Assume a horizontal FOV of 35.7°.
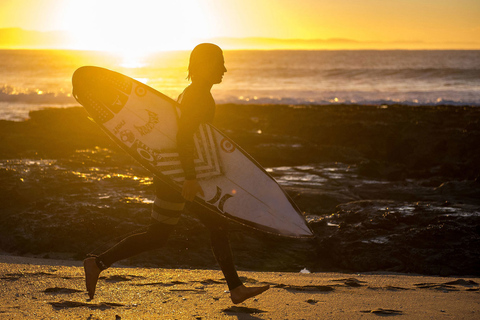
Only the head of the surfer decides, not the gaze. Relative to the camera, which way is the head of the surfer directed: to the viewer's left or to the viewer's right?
to the viewer's right

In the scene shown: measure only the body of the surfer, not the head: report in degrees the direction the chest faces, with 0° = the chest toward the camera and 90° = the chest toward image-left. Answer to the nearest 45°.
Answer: approximately 270°
